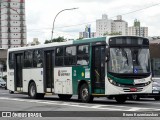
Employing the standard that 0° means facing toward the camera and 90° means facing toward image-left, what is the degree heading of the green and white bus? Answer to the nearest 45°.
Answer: approximately 315°
